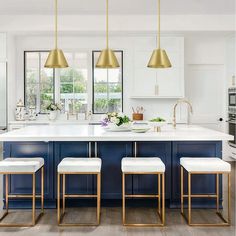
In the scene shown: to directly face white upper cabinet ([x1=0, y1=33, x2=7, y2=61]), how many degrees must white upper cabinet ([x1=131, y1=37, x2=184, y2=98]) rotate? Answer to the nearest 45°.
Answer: approximately 90° to its right

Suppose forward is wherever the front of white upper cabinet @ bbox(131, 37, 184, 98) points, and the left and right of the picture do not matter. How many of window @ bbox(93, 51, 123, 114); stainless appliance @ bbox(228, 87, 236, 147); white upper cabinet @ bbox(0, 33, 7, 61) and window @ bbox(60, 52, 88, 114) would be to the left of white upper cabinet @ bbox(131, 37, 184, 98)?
1

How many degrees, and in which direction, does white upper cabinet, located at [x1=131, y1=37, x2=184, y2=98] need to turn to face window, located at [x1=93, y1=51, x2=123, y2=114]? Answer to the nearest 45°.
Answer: approximately 90° to its right

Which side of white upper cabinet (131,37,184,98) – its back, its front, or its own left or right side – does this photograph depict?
front

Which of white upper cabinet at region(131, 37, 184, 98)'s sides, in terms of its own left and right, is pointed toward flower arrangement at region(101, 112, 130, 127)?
front

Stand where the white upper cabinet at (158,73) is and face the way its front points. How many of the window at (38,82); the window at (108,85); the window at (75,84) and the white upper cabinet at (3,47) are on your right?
4

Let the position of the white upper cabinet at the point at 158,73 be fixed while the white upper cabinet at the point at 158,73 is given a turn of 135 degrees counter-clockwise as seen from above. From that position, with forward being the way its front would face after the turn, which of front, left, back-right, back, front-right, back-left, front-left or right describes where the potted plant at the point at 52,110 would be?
back-left

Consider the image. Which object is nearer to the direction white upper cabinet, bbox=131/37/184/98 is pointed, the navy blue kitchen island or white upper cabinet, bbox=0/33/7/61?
the navy blue kitchen island

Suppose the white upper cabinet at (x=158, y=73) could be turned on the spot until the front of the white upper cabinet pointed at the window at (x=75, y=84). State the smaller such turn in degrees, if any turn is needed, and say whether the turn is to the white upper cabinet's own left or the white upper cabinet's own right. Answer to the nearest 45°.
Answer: approximately 90° to the white upper cabinet's own right

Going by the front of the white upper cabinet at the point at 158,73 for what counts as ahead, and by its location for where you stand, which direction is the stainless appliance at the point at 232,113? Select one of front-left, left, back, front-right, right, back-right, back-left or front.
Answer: left

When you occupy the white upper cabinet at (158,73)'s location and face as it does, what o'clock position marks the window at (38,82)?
The window is roughly at 3 o'clock from the white upper cabinet.

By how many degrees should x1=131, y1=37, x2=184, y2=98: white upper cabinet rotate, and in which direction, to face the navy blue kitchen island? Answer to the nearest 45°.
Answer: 0° — it already faces it

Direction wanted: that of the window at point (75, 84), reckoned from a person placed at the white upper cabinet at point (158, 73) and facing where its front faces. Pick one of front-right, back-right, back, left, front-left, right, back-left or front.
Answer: right
